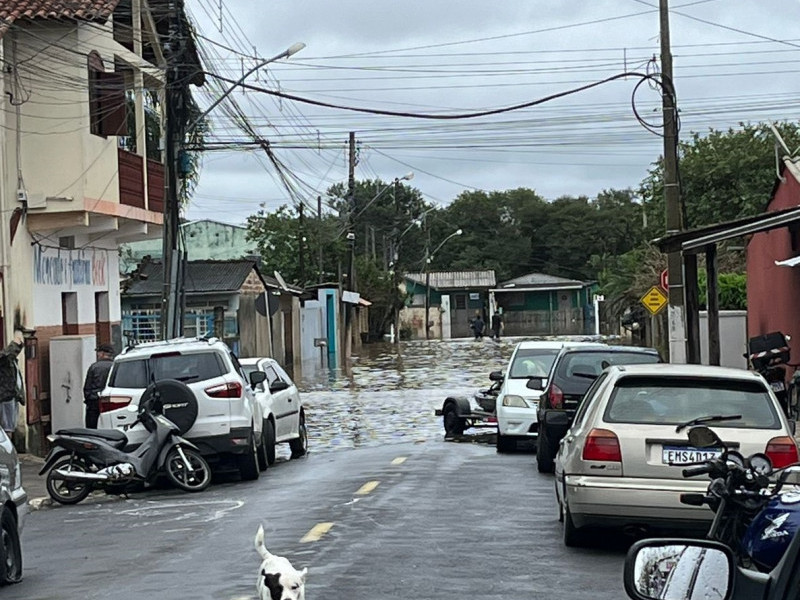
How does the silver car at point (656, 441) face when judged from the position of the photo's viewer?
facing away from the viewer

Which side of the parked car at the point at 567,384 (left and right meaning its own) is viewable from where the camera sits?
back

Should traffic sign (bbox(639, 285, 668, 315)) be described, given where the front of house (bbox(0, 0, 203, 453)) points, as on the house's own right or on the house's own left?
on the house's own left

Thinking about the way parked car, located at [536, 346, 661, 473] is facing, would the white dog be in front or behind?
behind

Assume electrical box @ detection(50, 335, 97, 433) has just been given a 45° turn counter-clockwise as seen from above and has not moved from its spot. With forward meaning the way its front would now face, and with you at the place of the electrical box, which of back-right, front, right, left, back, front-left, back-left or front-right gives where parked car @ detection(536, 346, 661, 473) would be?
front

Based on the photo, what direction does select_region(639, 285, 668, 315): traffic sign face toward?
toward the camera

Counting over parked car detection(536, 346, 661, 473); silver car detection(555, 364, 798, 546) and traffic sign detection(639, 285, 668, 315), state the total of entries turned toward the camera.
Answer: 1

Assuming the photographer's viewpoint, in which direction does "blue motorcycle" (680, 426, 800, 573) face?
facing away from the viewer and to the left of the viewer

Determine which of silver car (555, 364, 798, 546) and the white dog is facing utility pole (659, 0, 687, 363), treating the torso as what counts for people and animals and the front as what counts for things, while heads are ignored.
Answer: the silver car

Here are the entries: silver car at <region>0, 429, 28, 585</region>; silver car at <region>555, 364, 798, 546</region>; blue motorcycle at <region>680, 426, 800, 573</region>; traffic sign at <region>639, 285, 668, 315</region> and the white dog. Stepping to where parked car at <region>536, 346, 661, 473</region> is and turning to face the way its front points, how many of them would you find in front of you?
1

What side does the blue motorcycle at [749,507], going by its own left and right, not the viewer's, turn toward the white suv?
front

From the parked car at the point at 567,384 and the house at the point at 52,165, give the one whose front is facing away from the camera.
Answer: the parked car

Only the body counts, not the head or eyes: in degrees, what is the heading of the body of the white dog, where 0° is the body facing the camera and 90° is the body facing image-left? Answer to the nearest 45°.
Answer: approximately 315°

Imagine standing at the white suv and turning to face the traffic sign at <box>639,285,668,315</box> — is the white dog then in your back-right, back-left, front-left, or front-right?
back-right

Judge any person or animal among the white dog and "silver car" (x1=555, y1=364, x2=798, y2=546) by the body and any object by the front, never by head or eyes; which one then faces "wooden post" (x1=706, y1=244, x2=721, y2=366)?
the silver car
